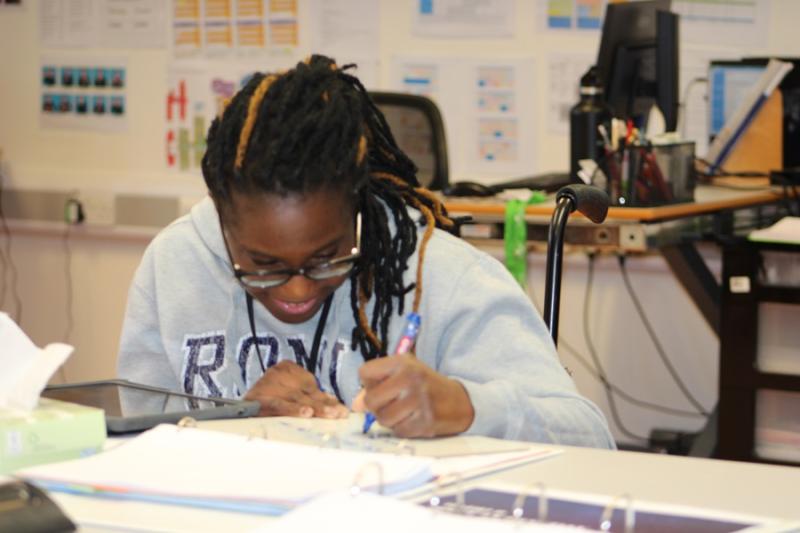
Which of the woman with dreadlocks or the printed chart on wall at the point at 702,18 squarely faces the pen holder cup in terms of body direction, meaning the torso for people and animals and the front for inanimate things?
the printed chart on wall

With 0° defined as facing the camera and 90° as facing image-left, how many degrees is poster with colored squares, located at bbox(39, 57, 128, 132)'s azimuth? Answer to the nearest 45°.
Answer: approximately 0°

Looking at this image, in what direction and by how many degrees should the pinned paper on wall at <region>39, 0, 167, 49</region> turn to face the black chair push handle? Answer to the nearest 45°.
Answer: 0° — it already faces it

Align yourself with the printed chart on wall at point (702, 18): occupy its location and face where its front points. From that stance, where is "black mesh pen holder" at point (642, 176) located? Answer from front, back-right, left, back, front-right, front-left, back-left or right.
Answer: front

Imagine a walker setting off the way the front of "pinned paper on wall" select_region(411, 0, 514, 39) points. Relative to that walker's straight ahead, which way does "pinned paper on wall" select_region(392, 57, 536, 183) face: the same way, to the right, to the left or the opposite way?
the same way

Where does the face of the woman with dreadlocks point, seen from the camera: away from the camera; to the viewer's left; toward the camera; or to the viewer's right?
toward the camera

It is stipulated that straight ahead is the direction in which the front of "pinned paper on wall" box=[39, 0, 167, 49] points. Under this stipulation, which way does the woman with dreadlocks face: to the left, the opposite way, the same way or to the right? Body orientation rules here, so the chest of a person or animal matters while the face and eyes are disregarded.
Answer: the same way

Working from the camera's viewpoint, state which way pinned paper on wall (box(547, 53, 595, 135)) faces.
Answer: facing the viewer

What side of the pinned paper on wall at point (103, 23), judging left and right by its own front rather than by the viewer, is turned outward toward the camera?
front

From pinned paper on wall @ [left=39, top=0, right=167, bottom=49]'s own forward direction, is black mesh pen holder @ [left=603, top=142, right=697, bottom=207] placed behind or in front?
in front

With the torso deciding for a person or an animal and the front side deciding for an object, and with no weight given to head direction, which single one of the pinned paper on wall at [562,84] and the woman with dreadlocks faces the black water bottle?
the pinned paper on wall

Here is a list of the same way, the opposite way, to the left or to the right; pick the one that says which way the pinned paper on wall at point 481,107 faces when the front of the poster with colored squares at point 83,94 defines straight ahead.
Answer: the same way

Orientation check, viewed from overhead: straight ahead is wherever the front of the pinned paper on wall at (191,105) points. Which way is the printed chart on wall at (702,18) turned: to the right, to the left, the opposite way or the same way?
the same way

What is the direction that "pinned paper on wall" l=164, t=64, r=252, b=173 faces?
toward the camera

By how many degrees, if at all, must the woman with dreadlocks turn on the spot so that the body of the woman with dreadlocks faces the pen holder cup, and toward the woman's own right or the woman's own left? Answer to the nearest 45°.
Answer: approximately 135° to the woman's own left

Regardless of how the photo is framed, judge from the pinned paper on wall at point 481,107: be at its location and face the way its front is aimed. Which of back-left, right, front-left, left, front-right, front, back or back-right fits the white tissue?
front

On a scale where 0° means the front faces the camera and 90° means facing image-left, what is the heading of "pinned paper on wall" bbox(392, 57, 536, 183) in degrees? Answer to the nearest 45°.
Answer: approximately 0°

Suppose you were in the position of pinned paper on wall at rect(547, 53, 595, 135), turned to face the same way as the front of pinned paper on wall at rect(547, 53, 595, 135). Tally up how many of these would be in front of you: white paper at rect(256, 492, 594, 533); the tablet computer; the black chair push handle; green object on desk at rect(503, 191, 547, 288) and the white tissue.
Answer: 5

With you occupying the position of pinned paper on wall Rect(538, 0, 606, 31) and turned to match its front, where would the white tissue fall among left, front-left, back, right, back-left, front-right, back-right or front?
front

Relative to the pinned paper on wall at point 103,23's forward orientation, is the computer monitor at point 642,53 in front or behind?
in front

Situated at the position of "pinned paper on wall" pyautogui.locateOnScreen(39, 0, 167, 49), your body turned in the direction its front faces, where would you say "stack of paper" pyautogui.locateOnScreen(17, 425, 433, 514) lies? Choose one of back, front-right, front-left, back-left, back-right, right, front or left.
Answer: front
